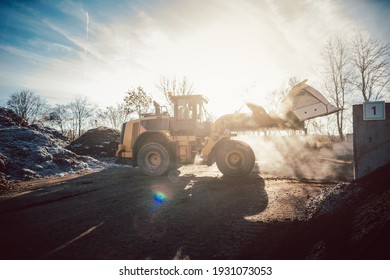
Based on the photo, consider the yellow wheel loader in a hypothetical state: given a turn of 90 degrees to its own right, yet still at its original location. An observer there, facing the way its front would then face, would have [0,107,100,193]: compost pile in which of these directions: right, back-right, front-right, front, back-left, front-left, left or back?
right

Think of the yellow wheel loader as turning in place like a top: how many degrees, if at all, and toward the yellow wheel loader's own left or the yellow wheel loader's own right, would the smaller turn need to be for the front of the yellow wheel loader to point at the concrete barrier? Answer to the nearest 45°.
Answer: approximately 45° to the yellow wheel loader's own right

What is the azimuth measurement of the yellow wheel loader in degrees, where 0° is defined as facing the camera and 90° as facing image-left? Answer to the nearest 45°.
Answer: approximately 270°

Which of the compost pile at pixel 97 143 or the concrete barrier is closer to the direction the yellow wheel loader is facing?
the concrete barrier

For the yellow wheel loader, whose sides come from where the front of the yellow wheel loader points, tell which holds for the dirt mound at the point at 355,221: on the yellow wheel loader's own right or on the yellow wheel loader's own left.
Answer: on the yellow wheel loader's own right

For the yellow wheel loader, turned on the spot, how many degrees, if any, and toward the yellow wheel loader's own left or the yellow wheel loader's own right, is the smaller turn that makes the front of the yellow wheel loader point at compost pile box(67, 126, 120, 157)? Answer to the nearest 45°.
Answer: approximately 135° to the yellow wheel loader's own left
